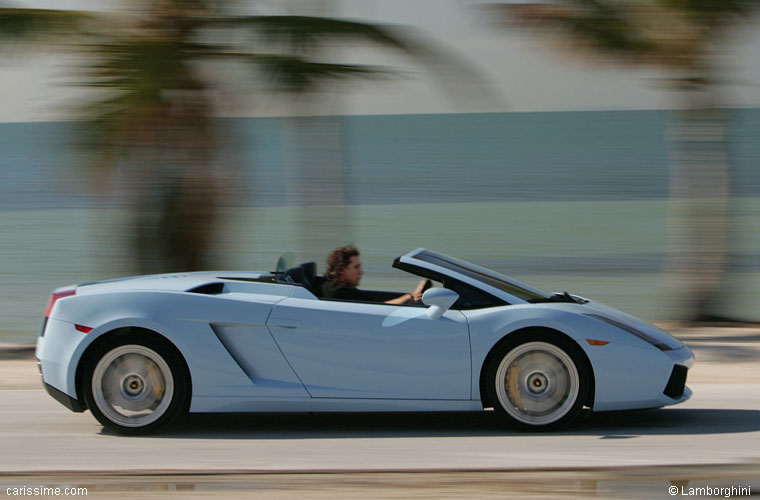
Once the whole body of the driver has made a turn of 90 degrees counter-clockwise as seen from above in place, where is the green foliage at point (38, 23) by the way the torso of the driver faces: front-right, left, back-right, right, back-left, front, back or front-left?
front-left

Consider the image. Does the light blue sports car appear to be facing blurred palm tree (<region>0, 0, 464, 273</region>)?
no

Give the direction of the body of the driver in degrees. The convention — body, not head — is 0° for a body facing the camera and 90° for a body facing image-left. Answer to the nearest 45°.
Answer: approximately 270°

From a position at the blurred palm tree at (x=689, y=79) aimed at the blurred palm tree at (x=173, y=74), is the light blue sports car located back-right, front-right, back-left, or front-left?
front-left

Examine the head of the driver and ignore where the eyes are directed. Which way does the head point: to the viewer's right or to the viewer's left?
to the viewer's right

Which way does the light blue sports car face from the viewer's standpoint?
to the viewer's right

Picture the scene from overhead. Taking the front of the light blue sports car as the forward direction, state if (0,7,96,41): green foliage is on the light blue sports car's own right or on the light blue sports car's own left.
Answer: on the light blue sports car's own left

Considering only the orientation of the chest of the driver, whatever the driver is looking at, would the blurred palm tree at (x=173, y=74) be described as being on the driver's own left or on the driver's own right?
on the driver's own left

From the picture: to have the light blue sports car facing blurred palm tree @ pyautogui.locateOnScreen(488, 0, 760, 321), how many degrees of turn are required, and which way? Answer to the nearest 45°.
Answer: approximately 45° to its left
